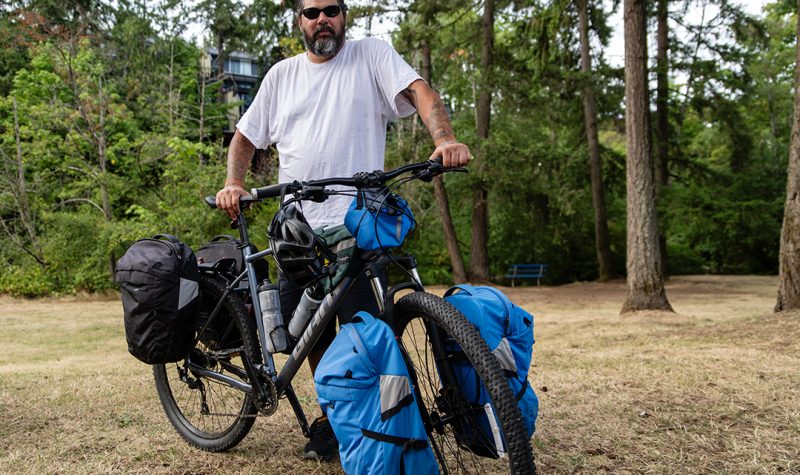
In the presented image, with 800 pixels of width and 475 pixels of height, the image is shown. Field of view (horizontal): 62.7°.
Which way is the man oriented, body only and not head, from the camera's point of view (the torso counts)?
toward the camera

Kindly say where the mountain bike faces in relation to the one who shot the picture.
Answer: facing the viewer and to the right of the viewer

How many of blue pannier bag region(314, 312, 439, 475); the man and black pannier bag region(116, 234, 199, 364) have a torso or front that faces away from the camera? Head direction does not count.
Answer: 0

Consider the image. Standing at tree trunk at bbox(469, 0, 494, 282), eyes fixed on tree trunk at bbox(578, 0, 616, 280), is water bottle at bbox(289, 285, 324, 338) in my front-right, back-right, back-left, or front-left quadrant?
back-right

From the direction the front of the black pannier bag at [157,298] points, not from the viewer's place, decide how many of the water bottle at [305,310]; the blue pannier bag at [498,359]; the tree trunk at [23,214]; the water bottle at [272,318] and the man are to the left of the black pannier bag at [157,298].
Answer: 4

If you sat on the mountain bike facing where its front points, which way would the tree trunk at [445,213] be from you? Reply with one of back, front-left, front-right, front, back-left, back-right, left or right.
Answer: back-left

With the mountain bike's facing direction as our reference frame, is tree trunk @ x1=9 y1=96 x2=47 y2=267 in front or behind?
behind

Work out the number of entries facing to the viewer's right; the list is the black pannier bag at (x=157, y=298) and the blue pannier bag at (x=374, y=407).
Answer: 0

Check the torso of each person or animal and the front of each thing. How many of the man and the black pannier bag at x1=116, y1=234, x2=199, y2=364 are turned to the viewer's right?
0

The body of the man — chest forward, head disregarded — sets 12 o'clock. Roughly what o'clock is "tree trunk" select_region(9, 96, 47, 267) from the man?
The tree trunk is roughly at 5 o'clock from the man.

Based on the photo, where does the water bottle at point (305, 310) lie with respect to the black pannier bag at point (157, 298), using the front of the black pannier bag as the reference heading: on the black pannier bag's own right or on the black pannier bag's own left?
on the black pannier bag's own left

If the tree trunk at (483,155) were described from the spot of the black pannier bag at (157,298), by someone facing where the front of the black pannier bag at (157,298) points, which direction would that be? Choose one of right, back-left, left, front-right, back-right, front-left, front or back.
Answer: back
